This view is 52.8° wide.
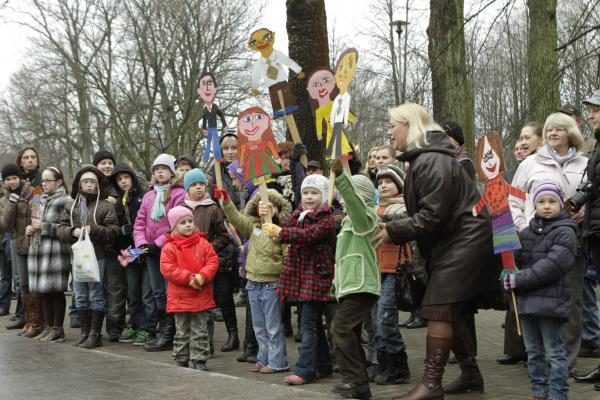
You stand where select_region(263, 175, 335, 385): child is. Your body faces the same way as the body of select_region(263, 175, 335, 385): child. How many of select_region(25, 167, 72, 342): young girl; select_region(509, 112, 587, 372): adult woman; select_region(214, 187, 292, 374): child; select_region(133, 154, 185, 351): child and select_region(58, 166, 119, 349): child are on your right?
4

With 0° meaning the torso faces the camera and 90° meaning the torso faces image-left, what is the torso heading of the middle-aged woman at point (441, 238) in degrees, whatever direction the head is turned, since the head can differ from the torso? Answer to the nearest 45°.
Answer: approximately 90°

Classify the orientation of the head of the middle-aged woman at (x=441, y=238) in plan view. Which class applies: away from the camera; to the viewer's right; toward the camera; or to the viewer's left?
to the viewer's left

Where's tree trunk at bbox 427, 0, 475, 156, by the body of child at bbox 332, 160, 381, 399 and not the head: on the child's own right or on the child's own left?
on the child's own right

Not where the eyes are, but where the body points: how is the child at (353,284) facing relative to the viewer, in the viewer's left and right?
facing to the left of the viewer

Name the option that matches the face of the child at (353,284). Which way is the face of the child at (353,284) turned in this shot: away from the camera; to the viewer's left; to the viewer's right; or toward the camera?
away from the camera
